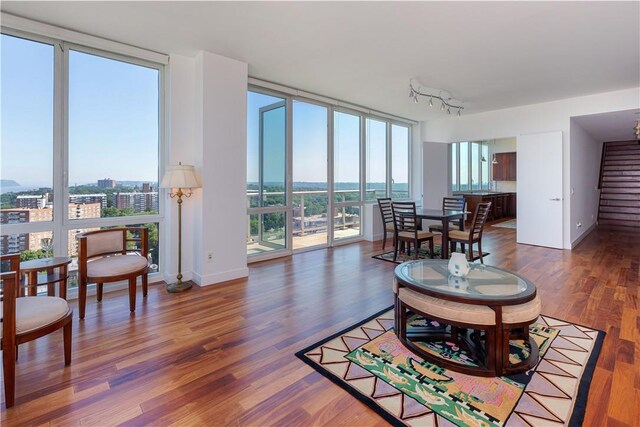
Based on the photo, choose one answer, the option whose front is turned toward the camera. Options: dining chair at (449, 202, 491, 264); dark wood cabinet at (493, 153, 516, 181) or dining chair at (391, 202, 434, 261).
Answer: the dark wood cabinet

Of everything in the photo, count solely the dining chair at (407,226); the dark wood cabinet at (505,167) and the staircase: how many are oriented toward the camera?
2

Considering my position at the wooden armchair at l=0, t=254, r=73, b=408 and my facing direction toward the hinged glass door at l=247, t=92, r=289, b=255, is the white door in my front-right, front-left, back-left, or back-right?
front-right

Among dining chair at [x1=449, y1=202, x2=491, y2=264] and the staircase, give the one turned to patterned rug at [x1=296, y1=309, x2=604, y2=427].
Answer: the staircase

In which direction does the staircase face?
toward the camera

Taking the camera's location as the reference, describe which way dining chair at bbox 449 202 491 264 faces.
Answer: facing away from the viewer and to the left of the viewer

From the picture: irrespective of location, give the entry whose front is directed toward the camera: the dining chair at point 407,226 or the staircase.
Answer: the staircase

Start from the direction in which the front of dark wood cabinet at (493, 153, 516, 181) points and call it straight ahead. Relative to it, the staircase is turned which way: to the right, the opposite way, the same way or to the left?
the same way

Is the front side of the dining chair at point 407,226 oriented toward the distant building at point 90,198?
no

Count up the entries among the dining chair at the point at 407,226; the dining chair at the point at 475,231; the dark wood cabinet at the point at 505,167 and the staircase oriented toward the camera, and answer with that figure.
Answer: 2

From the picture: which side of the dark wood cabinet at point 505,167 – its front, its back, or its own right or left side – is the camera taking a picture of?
front

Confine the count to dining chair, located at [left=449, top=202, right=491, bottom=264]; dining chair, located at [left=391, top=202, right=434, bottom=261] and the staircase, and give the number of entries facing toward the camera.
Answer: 1

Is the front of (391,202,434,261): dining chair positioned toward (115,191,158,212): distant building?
no

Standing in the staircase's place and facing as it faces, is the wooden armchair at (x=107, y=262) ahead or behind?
ahead

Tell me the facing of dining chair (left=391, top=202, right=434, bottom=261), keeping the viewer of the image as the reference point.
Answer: facing away from the viewer and to the right of the viewer
